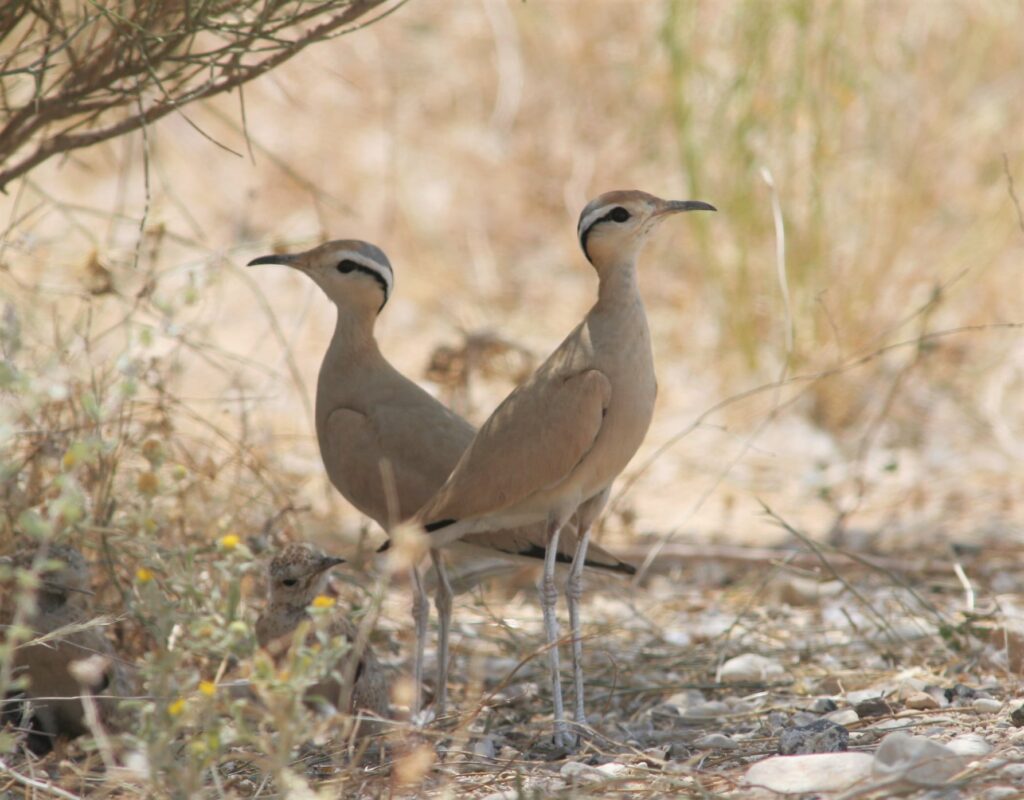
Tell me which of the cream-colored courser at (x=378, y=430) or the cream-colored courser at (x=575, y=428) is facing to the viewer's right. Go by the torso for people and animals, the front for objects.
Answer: the cream-colored courser at (x=575, y=428)

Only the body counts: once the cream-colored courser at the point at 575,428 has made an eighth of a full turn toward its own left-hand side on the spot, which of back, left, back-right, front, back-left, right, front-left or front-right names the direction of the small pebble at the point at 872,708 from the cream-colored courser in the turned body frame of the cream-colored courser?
front

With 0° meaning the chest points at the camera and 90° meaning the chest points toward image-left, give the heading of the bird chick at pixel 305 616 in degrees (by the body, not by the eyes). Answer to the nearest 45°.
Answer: approximately 270°

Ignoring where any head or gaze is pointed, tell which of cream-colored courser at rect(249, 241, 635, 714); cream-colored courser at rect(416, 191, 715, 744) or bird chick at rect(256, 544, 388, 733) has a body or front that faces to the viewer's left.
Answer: cream-colored courser at rect(249, 241, 635, 714)

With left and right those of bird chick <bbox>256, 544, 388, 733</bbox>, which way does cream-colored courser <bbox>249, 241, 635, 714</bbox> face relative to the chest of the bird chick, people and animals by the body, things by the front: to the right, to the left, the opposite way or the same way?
the opposite way

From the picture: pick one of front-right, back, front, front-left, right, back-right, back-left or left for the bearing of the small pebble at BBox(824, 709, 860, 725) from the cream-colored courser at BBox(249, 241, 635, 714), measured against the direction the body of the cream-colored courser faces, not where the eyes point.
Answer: back

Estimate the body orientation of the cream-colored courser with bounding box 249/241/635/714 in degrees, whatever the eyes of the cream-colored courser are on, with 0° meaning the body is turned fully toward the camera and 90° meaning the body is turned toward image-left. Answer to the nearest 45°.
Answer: approximately 90°

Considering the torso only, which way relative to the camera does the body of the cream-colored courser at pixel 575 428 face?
to the viewer's right
